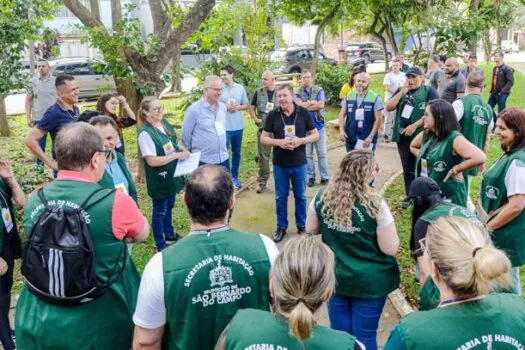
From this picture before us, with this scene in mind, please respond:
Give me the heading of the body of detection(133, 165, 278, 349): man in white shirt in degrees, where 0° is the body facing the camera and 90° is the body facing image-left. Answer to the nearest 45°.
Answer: approximately 180°

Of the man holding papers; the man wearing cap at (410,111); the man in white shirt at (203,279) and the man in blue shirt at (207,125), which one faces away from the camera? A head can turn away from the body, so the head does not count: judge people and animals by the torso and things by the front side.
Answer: the man in white shirt

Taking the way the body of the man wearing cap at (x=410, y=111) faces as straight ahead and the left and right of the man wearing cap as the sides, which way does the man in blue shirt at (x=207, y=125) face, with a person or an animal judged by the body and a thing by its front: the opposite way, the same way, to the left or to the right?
to the left

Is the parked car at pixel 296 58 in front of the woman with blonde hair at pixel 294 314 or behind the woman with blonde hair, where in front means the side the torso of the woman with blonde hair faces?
in front

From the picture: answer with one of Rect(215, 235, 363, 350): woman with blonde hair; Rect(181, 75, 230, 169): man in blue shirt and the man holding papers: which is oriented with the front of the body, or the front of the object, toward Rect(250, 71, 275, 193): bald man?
the woman with blonde hair

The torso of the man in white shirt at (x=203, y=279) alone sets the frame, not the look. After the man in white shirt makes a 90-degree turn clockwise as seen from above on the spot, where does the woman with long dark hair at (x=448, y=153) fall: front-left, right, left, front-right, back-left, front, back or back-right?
front-left

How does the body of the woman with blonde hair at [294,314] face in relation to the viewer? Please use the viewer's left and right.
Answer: facing away from the viewer

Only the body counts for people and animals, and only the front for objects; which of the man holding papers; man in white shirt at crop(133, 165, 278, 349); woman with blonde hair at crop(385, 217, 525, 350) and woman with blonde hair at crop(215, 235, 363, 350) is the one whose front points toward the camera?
the man holding papers

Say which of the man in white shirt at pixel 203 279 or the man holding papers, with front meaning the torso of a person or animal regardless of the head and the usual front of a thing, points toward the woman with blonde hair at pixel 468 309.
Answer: the man holding papers

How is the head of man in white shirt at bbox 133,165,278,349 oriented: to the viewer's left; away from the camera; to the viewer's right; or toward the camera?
away from the camera

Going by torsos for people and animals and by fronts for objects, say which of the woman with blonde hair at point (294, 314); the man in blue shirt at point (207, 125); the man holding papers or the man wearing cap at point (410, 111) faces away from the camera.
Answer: the woman with blonde hair

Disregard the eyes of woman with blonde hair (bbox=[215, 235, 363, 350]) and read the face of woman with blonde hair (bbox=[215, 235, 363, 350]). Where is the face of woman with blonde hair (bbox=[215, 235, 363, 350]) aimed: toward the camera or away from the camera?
away from the camera

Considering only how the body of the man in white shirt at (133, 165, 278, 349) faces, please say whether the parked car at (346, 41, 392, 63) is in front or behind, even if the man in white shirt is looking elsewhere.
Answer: in front
